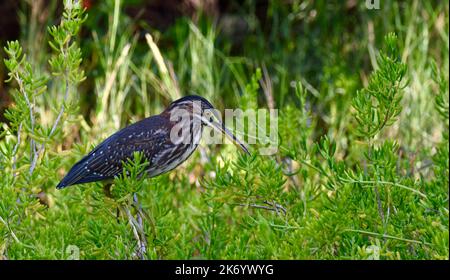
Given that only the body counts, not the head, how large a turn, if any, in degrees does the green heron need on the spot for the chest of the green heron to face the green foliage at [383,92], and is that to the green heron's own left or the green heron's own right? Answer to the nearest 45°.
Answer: approximately 45° to the green heron's own right

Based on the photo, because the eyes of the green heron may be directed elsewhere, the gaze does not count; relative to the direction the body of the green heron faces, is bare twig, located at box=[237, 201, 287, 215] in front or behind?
in front

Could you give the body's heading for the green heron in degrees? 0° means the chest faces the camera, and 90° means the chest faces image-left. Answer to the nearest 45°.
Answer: approximately 270°
